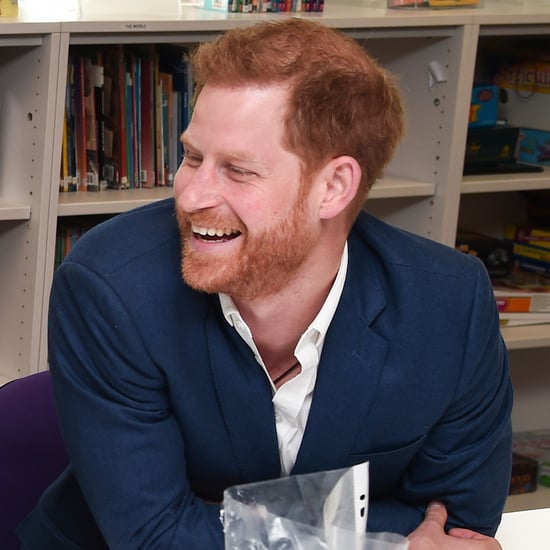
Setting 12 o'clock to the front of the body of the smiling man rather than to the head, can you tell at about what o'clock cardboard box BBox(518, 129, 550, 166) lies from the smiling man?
The cardboard box is roughly at 7 o'clock from the smiling man.

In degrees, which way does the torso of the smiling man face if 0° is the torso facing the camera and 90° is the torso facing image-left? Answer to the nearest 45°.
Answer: approximately 0°

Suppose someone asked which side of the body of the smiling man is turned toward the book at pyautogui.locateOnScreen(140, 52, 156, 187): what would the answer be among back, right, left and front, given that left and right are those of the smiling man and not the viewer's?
back

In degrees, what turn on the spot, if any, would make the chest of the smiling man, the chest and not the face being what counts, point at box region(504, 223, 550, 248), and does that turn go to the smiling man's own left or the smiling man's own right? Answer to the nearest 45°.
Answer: approximately 135° to the smiling man's own left

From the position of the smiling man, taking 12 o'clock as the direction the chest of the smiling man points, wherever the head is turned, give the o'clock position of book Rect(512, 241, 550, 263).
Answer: The book is roughly at 7 o'clock from the smiling man.

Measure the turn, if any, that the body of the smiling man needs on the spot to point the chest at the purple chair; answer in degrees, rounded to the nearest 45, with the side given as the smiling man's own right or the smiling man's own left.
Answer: approximately 90° to the smiling man's own right
